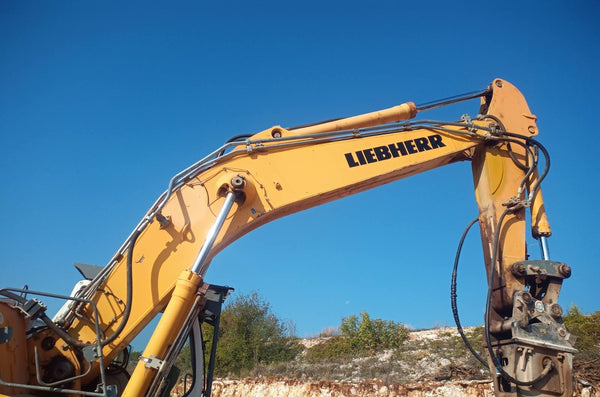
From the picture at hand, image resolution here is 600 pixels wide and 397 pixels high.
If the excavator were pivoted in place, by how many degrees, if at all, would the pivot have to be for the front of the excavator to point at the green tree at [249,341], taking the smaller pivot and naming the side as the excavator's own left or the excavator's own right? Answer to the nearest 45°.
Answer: approximately 90° to the excavator's own left

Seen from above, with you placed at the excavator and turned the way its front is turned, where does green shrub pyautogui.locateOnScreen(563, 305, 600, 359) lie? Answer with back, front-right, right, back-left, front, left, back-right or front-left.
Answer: front-left

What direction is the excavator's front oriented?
to the viewer's right

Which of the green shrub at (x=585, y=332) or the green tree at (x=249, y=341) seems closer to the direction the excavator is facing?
the green shrub

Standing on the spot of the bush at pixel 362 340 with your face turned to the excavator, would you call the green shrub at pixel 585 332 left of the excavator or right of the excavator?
left

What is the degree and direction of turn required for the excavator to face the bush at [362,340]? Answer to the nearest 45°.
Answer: approximately 90° to its left
